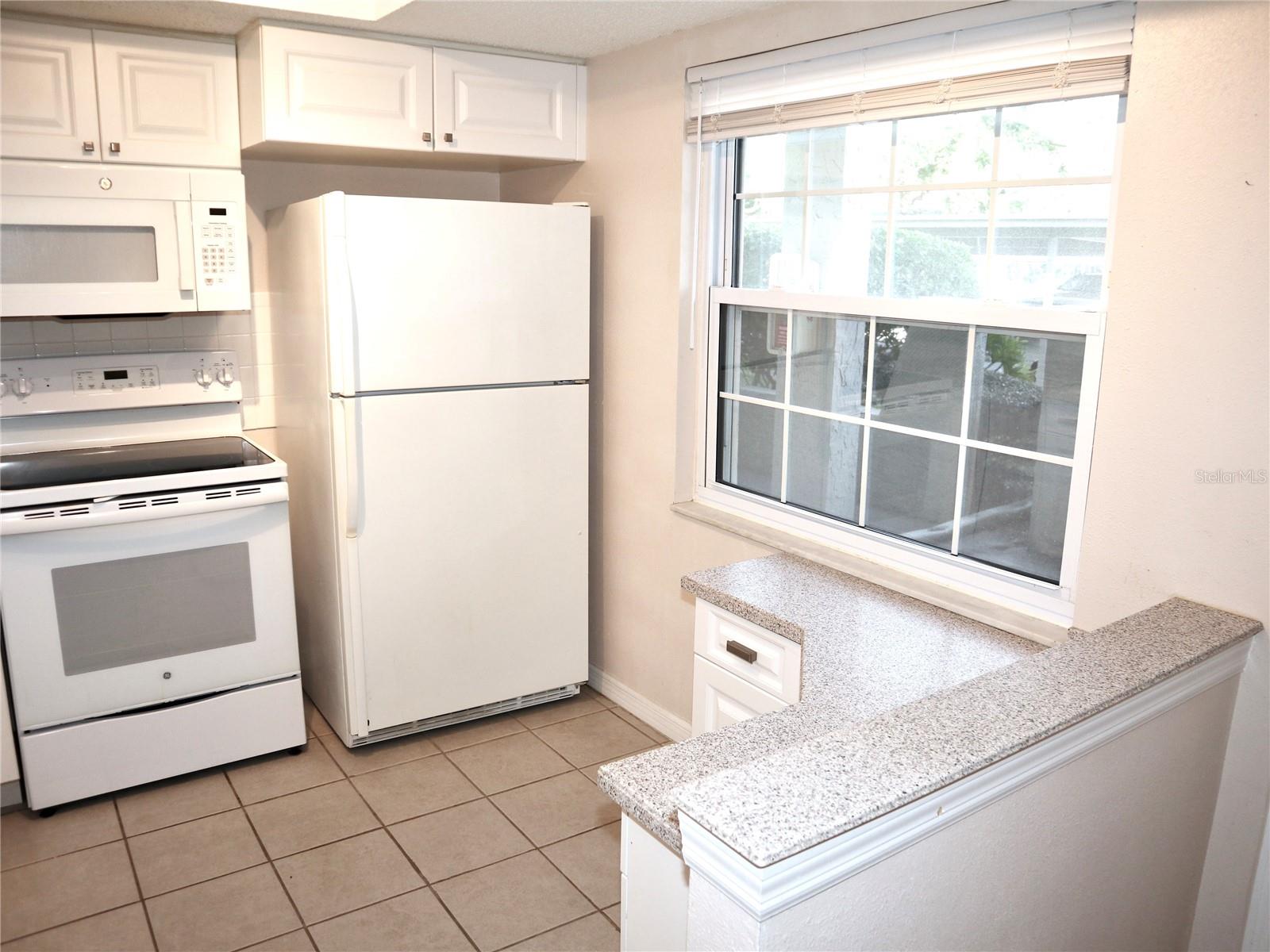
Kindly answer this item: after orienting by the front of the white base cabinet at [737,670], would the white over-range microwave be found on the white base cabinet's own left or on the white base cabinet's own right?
on the white base cabinet's own right

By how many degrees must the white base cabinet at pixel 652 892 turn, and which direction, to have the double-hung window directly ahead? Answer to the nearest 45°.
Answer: approximately 90° to its right

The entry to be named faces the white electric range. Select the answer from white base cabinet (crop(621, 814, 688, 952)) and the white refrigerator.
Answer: the white base cabinet

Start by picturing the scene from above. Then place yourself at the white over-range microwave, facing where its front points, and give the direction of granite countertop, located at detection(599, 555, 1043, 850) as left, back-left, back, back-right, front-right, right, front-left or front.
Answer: front-left

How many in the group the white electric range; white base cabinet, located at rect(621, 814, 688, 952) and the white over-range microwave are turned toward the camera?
2

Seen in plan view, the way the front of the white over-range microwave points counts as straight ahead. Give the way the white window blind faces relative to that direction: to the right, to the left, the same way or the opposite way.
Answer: to the right

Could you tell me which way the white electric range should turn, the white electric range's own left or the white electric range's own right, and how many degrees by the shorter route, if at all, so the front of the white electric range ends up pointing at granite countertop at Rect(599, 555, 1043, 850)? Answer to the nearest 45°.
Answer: approximately 45° to the white electric range's own left

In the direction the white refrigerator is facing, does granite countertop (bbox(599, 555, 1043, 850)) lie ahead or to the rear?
ahead

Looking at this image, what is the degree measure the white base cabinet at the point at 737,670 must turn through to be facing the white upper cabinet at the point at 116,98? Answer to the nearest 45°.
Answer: approximately 45° to its right

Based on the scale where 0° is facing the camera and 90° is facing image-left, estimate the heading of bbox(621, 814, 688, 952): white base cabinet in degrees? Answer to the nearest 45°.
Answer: approximately 135°
